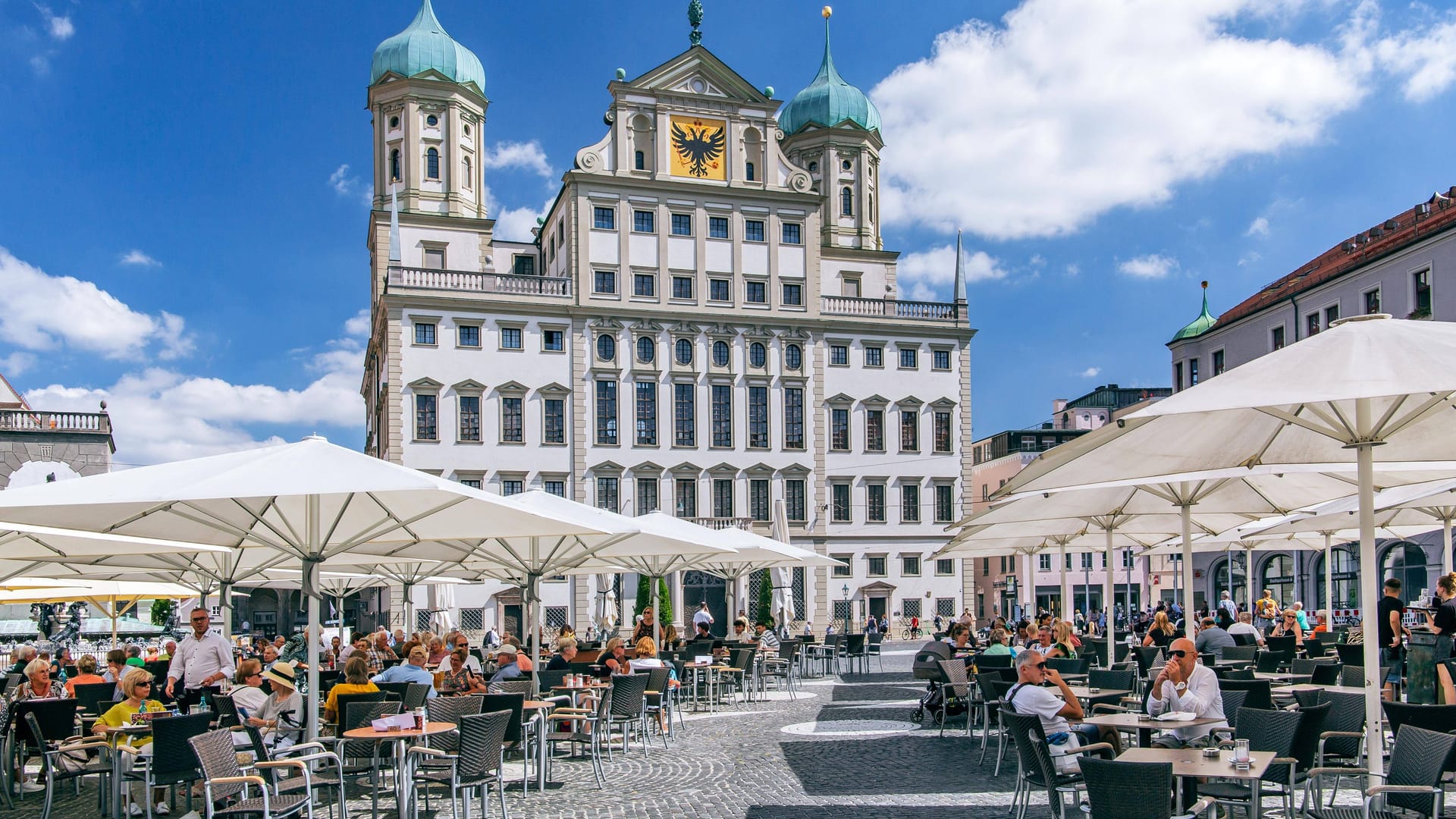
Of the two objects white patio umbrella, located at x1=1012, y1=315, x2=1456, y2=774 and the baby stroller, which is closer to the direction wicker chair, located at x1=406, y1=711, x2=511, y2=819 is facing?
the baby stroller

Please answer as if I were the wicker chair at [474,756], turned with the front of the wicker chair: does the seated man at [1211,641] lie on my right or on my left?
on my right

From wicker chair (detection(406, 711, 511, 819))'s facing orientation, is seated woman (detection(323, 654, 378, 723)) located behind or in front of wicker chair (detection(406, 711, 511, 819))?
in front

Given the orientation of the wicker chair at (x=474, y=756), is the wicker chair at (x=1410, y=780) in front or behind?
behind

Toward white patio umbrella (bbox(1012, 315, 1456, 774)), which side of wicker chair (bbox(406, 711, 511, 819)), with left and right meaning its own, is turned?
back

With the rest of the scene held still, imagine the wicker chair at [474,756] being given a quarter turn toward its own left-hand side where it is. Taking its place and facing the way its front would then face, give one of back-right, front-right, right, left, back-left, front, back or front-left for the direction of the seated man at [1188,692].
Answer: back-left

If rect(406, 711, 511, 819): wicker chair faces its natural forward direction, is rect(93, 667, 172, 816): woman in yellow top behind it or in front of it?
in front

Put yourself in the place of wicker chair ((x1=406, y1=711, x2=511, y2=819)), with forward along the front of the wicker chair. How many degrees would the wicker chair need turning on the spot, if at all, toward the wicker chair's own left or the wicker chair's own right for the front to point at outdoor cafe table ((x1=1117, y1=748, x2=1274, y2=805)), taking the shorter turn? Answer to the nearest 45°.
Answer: approximately 180°

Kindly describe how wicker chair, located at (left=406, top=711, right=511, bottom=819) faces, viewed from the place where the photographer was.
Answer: facing away from the viewer and to the left of the viewer

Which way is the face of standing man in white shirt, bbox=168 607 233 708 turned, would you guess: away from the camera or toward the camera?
toward the camera
